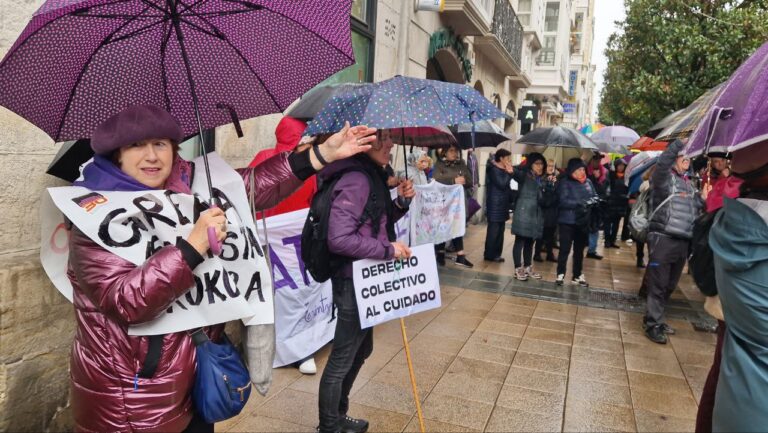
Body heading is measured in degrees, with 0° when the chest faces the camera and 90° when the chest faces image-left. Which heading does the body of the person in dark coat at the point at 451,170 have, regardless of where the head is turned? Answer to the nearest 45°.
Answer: approximately 315°

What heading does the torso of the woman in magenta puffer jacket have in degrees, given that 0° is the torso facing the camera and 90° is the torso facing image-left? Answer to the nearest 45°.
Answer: approximately 315°

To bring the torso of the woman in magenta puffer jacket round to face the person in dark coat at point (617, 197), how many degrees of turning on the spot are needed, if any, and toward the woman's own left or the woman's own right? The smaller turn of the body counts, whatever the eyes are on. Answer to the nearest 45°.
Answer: approximately 90° to the woman's own left

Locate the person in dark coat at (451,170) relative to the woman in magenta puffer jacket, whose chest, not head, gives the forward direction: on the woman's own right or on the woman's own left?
on the woman's own left

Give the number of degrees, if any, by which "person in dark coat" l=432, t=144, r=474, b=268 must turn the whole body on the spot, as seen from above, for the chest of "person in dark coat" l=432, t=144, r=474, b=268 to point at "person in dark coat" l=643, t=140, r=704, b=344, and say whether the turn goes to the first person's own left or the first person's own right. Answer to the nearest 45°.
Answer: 0° — they already face them
